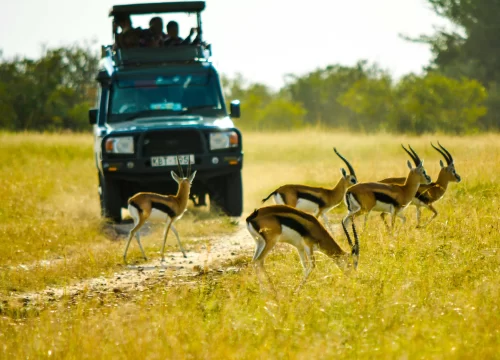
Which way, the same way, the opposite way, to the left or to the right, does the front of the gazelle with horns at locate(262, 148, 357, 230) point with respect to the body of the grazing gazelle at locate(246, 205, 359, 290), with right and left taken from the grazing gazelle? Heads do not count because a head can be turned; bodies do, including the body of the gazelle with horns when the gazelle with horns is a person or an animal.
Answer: the same way

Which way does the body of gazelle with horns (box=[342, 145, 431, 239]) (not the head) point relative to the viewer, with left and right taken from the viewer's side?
facing to the right of the viewer

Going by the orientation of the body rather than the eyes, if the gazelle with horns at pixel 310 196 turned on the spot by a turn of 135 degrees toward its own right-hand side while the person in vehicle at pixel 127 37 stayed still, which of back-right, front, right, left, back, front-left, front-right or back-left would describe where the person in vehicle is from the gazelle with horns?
right

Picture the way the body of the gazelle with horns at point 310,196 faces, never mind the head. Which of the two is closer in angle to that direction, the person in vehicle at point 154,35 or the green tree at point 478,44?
the green tree

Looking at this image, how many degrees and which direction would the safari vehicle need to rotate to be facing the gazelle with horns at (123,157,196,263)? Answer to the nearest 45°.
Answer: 0° — it already faces it

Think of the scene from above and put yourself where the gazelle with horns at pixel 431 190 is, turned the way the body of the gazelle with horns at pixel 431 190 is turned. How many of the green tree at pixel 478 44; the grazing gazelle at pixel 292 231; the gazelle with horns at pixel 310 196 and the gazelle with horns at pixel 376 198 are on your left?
1

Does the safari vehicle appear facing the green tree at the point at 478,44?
no

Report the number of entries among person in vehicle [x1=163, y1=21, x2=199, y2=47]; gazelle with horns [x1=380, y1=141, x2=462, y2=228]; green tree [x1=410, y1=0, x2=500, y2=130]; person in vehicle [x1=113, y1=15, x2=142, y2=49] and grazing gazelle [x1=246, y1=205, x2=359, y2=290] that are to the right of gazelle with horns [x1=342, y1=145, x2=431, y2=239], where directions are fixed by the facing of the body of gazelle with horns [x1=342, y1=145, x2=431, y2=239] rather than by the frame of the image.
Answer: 1

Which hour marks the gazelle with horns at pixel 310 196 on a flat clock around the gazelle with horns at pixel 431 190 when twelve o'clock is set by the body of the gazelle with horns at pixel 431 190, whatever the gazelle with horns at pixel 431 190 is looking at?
the gazelle with horns at pixel 310 196 is roughly at 5 o'clock from the gazelle with horns at pixel 431 190.

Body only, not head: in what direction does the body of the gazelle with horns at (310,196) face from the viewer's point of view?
to the viewer's right

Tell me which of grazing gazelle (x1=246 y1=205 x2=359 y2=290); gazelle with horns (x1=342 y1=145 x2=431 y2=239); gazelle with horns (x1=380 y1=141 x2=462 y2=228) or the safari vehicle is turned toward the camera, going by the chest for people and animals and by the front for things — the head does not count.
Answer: the safari vehicle

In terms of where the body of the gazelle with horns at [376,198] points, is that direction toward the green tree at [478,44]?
no

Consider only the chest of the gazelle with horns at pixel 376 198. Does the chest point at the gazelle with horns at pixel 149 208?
no

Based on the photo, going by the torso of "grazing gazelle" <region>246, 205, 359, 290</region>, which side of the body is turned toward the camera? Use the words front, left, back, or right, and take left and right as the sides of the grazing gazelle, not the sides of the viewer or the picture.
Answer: right

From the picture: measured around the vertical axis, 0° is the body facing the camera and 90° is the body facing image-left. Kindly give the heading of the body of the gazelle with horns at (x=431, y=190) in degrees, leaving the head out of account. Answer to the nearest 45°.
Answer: approximately 270°

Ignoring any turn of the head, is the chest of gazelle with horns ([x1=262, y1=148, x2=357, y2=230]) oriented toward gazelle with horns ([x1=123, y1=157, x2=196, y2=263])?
no

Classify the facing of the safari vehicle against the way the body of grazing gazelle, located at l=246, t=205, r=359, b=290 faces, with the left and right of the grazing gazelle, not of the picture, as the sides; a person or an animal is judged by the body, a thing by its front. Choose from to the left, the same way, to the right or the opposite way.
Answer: to the right

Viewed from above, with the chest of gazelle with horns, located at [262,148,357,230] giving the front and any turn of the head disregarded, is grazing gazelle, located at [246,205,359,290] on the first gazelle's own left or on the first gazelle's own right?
on the first gazelle's own right

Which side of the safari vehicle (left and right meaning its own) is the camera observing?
front
